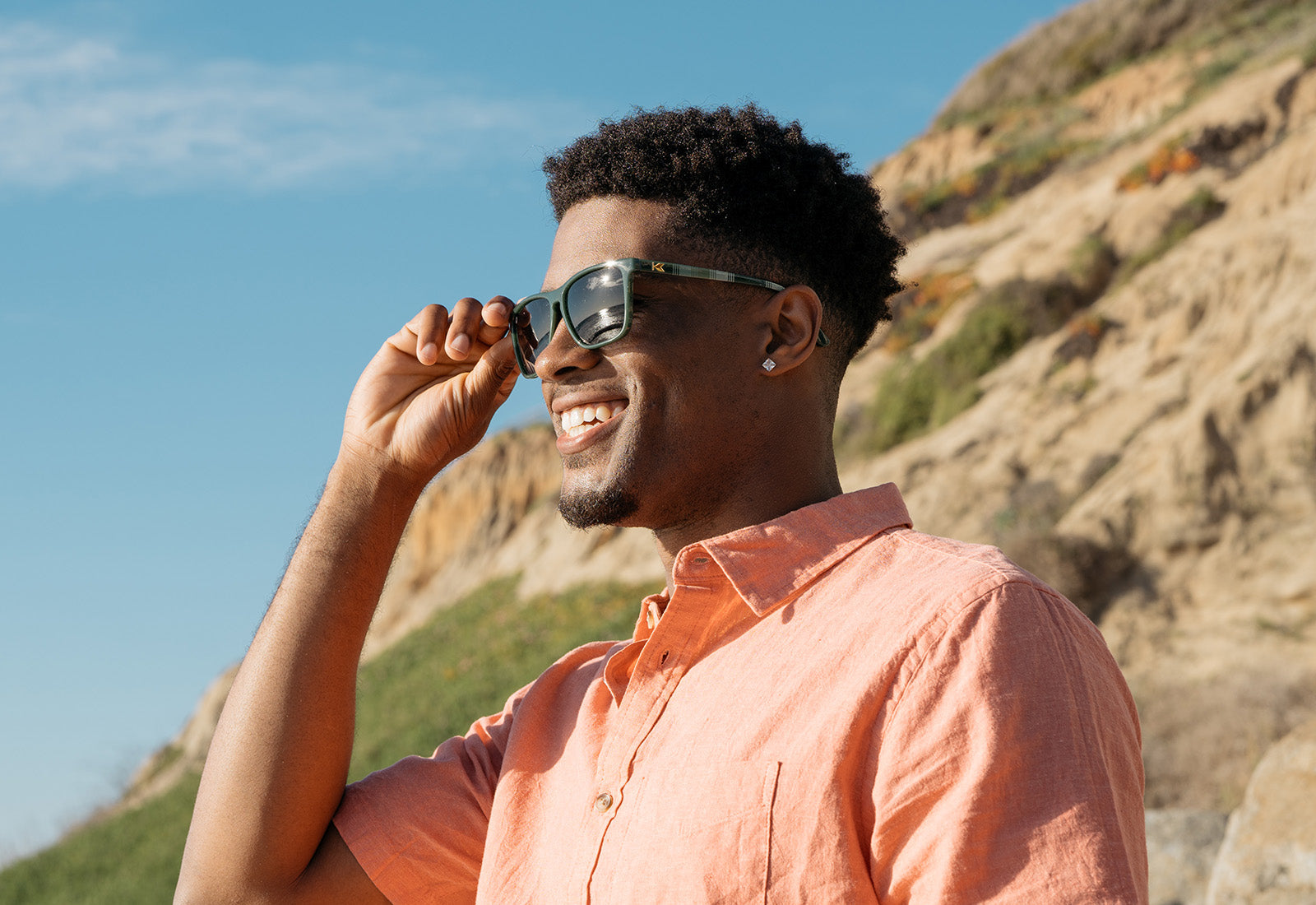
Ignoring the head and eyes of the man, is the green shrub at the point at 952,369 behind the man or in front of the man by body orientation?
behind

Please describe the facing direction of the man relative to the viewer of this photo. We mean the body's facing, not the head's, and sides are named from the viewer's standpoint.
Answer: facing the viewer and to the left of the viewer

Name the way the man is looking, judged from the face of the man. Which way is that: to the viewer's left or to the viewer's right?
to the viewer's left

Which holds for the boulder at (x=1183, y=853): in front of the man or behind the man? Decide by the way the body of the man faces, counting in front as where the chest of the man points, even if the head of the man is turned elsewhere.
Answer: behind

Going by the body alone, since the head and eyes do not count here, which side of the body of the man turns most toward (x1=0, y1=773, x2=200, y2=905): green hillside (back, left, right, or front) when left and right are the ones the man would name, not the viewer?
right

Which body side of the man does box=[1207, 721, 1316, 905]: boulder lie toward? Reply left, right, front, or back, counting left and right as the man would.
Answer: back
